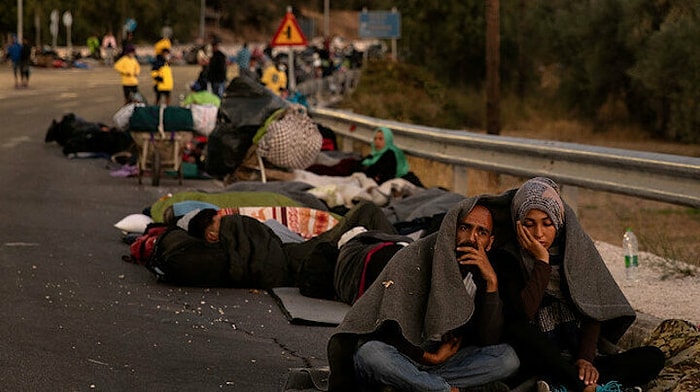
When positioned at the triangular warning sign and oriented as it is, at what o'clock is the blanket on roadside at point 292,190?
The blanket on roadside is roughly at 12 o'clock from the triangular warning sign.

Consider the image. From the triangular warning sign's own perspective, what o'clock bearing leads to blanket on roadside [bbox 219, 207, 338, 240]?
The blanket on roadside is roughly at 12 o'clock from the triangular warning sign.

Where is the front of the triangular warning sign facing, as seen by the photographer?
facing the viewer

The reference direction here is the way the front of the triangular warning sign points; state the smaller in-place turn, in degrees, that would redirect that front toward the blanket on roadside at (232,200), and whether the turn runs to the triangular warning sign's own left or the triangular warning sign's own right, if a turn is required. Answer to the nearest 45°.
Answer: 0° — it already faces it

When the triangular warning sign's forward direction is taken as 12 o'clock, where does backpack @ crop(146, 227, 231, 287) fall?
The backpack is roughly at 12 o'clock from the triangular warning sign.

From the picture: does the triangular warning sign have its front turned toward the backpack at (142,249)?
yes

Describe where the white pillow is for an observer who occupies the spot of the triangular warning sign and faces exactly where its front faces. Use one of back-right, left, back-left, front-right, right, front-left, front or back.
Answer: front

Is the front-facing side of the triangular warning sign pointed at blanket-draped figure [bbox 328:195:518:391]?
yes

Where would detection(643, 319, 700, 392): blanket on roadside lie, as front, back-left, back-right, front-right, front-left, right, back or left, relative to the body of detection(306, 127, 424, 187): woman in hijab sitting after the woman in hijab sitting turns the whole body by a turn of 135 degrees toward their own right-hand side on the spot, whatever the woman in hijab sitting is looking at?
back-right

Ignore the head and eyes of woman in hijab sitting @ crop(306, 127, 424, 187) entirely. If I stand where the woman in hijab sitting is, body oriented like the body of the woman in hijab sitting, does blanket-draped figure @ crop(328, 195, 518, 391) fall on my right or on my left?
on my left

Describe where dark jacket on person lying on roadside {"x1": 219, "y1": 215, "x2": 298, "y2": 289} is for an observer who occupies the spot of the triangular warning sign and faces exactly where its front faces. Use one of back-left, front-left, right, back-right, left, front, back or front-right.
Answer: front
